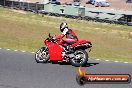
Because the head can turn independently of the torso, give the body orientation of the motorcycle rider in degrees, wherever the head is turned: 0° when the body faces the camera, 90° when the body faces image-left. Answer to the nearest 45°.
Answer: approximately 90°

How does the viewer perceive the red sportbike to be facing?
facing to the left of the viewer
